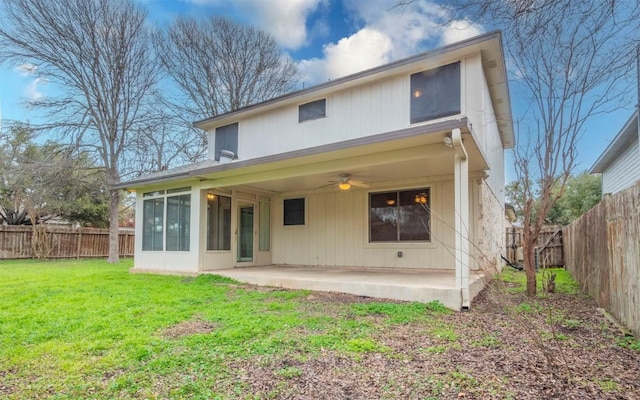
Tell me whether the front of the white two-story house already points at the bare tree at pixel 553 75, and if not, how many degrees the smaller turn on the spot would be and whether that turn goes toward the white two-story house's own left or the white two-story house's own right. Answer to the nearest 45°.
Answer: approximately 90° to the white two-story house's own right

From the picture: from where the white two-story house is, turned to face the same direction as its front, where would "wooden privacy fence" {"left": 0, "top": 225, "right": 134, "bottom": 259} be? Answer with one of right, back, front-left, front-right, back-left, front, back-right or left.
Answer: left

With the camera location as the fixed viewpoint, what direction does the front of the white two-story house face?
facing away from the viewer and to the right of the viewer

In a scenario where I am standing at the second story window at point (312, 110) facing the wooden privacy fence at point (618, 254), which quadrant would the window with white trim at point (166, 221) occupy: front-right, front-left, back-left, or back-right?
back-right

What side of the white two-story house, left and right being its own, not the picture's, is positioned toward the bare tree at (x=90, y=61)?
left

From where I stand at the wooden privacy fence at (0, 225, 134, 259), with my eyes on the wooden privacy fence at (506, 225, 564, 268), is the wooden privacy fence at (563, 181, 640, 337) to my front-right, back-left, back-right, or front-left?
front-right
